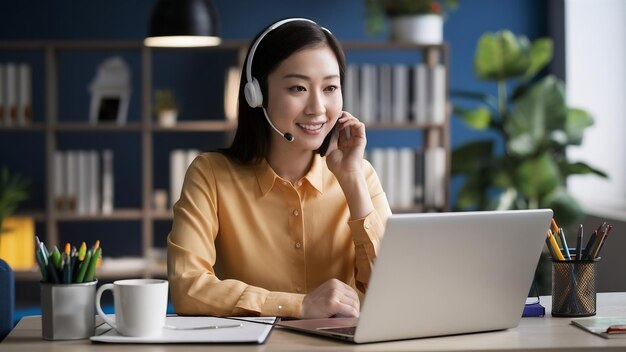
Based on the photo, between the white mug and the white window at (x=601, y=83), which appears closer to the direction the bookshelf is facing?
the white mug

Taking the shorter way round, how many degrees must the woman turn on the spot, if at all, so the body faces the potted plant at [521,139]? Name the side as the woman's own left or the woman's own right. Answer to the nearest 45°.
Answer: approximately 90° to the woman's own left

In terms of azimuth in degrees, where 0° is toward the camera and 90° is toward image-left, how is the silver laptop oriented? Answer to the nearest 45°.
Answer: approximately 135°

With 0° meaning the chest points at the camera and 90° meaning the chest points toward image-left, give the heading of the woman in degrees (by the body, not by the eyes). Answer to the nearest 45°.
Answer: approximately 315°

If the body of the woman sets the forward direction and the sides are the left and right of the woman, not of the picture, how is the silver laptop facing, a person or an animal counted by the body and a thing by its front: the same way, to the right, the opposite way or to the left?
the opposite way

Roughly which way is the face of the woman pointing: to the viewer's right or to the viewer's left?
to the viewer's right

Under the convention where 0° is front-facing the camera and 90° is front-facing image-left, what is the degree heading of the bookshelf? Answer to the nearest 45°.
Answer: approximately 0°

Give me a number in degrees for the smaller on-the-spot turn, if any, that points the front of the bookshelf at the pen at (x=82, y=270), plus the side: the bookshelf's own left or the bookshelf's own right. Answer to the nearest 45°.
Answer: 0° — it already faces it

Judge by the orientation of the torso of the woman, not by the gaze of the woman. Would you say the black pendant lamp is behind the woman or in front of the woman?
behind
